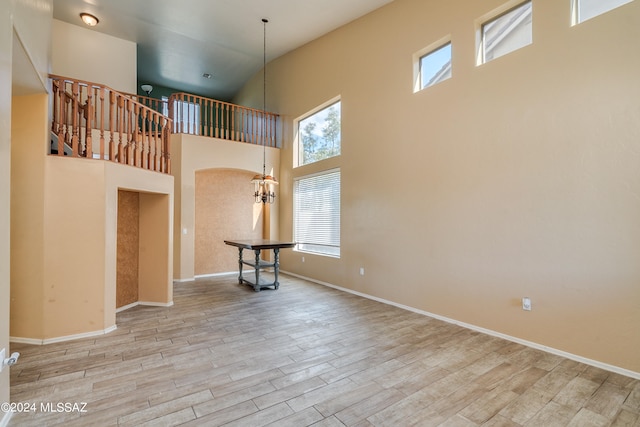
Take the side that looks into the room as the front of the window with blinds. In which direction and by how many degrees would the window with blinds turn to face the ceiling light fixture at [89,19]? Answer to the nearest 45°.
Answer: approximately 45° to its right

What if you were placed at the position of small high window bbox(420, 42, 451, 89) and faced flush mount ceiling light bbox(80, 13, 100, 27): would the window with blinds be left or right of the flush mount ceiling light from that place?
right

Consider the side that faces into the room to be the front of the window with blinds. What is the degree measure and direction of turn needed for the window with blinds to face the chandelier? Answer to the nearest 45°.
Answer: approximately 45° to its right

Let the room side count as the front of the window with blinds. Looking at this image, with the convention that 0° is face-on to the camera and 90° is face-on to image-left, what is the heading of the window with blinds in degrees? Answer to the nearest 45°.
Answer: approximately 45°
